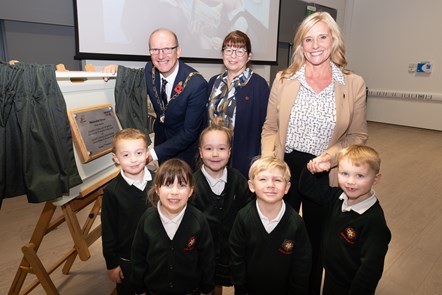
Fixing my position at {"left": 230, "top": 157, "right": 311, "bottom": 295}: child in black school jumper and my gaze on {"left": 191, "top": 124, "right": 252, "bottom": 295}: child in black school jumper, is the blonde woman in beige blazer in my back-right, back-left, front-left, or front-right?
front-right

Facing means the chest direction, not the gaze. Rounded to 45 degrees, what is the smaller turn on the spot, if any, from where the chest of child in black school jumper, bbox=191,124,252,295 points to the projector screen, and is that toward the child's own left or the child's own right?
approximately 180°

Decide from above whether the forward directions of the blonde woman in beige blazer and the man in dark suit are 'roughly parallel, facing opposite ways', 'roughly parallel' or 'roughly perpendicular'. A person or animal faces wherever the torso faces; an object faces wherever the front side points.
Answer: roughly parallel

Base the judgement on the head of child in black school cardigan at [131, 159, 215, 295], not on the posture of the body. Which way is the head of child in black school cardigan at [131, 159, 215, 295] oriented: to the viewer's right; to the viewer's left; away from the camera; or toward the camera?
toward the camera

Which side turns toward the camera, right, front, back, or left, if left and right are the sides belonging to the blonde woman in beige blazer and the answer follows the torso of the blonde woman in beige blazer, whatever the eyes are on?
front

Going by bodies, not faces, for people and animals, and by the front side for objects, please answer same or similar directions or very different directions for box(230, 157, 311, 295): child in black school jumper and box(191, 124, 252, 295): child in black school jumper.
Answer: same or similar directions

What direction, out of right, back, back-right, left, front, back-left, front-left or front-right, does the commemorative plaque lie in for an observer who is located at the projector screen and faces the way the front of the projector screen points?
front

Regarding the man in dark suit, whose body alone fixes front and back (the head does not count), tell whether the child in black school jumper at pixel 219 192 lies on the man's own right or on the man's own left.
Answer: on the man's own left

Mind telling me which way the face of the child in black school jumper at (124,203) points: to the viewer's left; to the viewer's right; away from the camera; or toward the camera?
toward the camera

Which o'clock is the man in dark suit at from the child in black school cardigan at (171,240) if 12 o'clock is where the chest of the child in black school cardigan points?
The man in dark suit is roughly at 6 o'clock from the child in black school cardigan.

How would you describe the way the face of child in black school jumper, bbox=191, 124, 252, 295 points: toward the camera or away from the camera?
toward the camera

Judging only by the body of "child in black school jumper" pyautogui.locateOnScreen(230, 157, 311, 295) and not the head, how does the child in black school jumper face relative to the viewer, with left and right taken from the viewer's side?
facing the viewer

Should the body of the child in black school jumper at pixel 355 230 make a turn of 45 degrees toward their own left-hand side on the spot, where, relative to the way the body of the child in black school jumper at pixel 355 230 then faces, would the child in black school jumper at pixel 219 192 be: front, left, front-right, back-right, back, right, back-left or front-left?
right

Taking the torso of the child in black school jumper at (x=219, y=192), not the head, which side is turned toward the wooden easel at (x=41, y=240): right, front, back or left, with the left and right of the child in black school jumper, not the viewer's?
right

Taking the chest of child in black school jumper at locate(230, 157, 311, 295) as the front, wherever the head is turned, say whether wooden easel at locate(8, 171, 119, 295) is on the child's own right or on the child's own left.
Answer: on the child's own right

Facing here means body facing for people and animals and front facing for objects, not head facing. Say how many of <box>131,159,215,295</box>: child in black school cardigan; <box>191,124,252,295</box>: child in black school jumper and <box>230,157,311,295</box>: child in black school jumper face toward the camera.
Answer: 3

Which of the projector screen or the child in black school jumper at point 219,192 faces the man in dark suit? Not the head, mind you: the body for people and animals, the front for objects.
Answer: the projector screen
